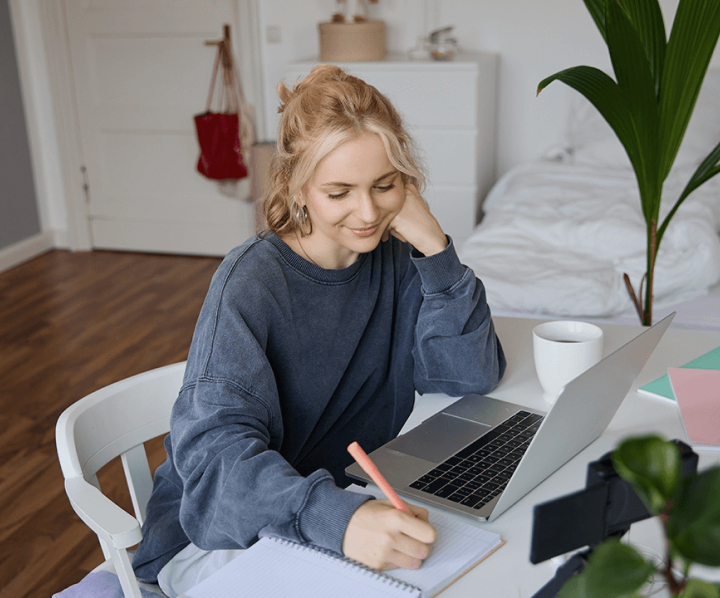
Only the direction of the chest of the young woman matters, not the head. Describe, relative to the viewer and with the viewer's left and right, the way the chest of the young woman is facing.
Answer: facing the viewer and to the right of the viewer

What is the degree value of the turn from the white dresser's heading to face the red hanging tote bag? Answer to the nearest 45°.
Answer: approximately 135° to its right

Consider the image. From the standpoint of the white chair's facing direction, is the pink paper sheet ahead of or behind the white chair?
ahead

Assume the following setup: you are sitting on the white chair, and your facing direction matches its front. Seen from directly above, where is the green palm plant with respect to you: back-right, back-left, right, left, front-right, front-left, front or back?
front-left

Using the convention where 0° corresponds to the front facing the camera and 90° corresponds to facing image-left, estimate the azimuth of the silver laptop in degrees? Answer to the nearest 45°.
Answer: approximately 135°

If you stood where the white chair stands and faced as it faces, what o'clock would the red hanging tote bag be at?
The red hanging tote bag is roughly at 8 o'clock from the white chair.

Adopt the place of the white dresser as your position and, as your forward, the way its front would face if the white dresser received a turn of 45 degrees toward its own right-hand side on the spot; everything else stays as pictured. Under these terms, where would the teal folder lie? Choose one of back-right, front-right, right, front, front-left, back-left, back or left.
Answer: front-left

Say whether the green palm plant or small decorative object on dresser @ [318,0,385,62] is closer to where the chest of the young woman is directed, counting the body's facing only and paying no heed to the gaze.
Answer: the green palm plant

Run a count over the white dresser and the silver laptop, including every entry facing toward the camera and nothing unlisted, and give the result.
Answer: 1

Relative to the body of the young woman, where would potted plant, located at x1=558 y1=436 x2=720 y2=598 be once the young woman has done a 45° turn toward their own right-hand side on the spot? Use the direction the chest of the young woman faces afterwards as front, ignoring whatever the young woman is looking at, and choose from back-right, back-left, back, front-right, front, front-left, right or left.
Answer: front

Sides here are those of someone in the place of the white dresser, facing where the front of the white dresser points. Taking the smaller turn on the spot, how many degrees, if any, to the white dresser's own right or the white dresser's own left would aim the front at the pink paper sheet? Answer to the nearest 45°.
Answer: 0° — it already faces it

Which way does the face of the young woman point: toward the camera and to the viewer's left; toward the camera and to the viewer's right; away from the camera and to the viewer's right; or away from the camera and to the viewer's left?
toward the camera and to the viewer's right

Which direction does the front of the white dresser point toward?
toward the camera

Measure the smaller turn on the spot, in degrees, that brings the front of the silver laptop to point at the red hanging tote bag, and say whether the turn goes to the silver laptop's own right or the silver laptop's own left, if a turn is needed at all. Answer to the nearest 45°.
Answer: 0° — it already faces it

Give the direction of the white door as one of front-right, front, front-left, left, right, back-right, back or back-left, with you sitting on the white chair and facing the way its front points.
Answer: back-left
